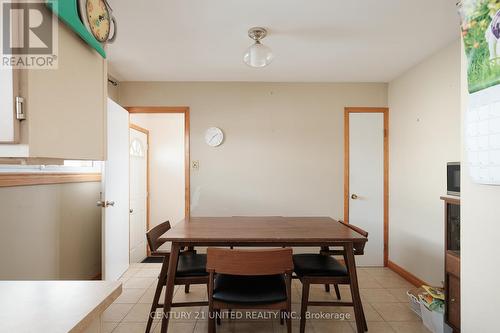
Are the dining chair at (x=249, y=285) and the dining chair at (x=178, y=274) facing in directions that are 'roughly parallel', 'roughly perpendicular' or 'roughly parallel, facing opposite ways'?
roughly perpendicular

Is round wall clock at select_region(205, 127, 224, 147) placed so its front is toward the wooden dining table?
yes

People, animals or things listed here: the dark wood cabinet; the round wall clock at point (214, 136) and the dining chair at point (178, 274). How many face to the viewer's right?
1

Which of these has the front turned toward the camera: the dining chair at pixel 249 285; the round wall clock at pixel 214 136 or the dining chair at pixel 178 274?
the round wall clock

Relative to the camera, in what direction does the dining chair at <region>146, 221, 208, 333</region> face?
facing to the right of the viewer

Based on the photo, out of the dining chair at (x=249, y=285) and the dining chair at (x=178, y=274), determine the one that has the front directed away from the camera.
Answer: the dining chair at (x=249, y=285)

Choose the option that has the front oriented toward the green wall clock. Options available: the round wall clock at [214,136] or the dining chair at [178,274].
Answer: the round wall clock

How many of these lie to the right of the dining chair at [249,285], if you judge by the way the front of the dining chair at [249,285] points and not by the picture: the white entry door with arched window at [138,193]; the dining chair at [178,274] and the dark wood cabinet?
1

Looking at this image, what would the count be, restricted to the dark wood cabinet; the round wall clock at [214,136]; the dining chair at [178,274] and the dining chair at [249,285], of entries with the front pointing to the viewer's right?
1

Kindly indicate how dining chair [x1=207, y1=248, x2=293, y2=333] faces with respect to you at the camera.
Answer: facing away from the viewer

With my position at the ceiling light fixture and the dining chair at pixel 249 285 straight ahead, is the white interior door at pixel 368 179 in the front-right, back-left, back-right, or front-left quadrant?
back-left

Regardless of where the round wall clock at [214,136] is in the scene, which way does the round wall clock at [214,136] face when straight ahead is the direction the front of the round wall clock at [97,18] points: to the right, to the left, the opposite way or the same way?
to the right

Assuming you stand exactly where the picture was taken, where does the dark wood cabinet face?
facing the viewer and to the left of the viewer

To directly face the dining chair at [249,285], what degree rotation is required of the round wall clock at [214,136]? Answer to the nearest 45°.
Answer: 0° — it already faces it

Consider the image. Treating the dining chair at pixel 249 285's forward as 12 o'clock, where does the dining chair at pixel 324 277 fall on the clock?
the dining chair at pixel 324 277 is roughly at 2 o'clock from the dining chair at pixel 249 285.

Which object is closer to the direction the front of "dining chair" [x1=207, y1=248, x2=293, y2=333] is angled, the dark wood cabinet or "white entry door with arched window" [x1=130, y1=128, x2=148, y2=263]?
the white entry door with arched window

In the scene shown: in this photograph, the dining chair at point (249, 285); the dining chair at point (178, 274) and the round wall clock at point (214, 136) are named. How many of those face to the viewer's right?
1
